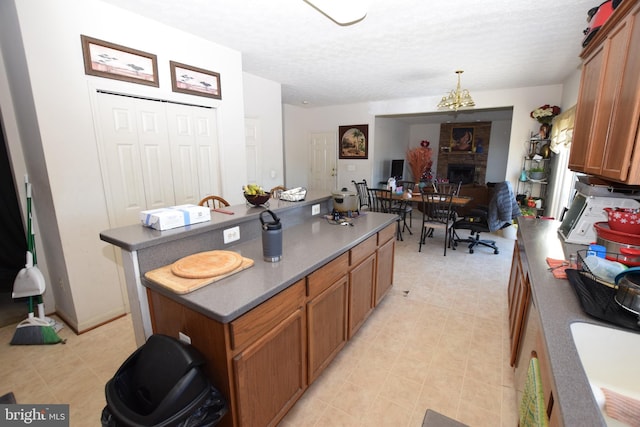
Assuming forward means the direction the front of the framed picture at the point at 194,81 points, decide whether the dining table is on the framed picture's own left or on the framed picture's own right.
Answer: on the framed picture's own left

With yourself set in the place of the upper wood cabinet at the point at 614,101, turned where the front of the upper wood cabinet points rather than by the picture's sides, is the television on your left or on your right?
on your right

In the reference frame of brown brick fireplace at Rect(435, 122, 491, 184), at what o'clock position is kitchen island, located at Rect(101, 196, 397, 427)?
The kitchen island is roughly at 12 o'clock from the brown brick fireplace.

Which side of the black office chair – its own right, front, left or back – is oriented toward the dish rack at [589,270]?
left

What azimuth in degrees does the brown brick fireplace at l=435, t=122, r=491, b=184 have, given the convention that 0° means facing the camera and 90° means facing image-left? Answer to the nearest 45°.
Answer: approximately 0°

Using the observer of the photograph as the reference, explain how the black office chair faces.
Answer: facing to the left of the viewer

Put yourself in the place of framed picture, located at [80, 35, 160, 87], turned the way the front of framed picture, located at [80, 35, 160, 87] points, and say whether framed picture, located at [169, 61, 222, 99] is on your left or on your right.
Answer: on your left
